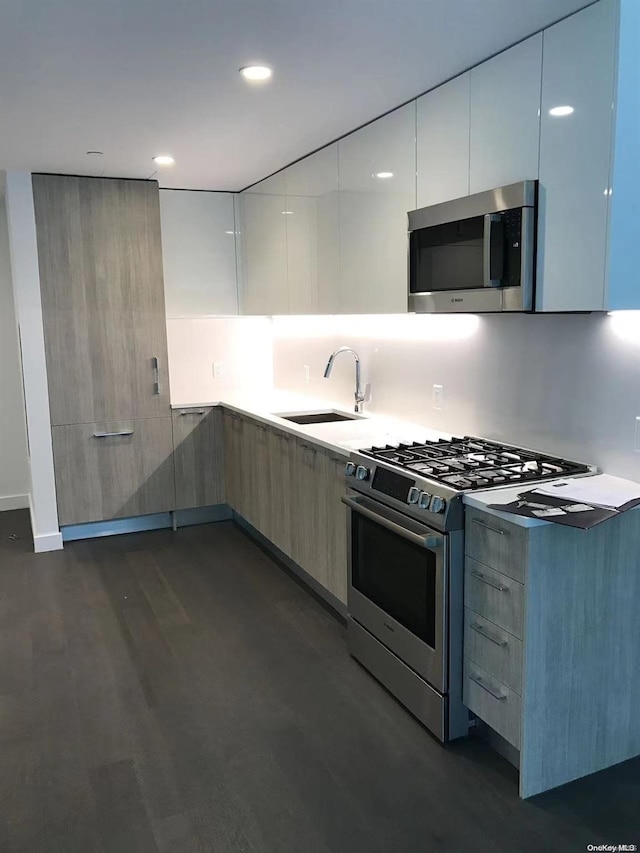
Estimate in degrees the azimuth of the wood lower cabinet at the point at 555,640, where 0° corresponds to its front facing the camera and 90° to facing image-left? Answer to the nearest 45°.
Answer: approximately 45°

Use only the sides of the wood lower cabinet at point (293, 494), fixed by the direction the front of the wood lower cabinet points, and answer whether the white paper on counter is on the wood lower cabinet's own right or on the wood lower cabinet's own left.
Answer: on the wood lower cabinet's own left

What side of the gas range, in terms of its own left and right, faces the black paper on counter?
left

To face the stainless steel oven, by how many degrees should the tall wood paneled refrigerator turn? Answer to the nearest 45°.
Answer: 0° — it already faces it

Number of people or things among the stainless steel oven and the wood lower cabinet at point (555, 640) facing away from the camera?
0

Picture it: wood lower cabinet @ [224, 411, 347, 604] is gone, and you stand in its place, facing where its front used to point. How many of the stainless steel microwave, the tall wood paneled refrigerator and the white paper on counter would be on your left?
2

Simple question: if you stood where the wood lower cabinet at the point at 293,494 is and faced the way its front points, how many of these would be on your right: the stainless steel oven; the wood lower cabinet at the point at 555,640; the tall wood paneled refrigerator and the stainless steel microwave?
1

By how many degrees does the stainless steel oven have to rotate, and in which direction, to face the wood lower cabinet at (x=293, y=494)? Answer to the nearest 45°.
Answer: approximately 90° to its right

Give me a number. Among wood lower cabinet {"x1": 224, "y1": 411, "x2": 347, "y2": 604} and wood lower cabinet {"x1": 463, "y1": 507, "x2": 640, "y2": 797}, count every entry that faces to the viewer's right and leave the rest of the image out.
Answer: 0

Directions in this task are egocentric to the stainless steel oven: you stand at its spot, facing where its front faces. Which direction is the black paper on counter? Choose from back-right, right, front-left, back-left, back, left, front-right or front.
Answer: left
